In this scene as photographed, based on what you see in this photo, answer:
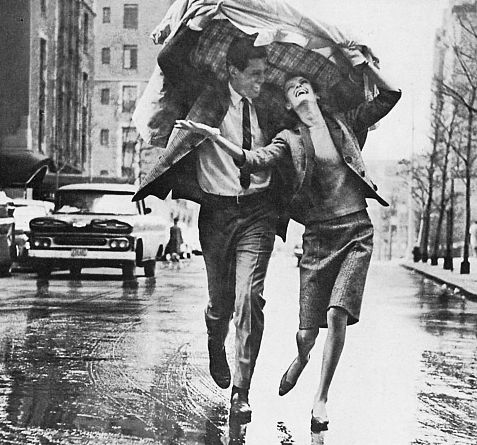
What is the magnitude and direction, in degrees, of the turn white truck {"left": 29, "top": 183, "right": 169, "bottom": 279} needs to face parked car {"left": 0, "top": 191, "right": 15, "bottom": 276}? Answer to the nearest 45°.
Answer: approximately 90° to its right

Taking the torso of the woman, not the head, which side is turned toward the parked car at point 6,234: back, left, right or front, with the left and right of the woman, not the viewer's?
back

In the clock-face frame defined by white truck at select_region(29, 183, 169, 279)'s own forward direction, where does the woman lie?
The woman is roughly at 12 o'clock from the white truck.

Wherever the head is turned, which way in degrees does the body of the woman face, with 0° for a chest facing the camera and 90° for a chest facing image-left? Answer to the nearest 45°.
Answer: approximately 0°

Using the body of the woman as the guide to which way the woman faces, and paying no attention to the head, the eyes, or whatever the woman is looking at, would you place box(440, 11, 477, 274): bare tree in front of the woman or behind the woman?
behind

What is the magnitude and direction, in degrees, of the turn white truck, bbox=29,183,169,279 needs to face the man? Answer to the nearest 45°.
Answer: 0° — it already faces them

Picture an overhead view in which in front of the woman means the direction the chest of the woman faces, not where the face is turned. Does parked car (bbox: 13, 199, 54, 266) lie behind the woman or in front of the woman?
behind

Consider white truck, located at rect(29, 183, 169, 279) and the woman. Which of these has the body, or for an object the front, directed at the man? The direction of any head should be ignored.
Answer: the white truck

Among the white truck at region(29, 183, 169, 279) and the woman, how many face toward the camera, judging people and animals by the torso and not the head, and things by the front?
2

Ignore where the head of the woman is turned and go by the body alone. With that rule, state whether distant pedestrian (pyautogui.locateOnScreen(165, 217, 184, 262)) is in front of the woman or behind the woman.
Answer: behind

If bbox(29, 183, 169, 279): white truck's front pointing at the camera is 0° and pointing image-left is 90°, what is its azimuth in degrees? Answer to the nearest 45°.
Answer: approximately 0°

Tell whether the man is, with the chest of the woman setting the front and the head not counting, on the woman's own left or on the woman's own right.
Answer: on the woman's own right
